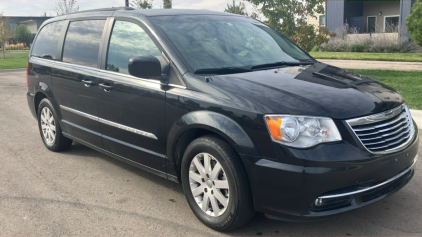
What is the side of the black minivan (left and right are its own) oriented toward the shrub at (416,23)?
left

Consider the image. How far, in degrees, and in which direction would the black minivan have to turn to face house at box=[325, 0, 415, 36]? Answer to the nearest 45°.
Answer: approximately 135° to its left

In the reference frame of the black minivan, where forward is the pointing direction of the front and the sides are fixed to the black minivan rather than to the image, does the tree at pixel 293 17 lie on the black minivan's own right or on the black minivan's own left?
on the black minivan's own left

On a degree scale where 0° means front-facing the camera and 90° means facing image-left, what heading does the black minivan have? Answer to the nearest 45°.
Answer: approximately 315°
